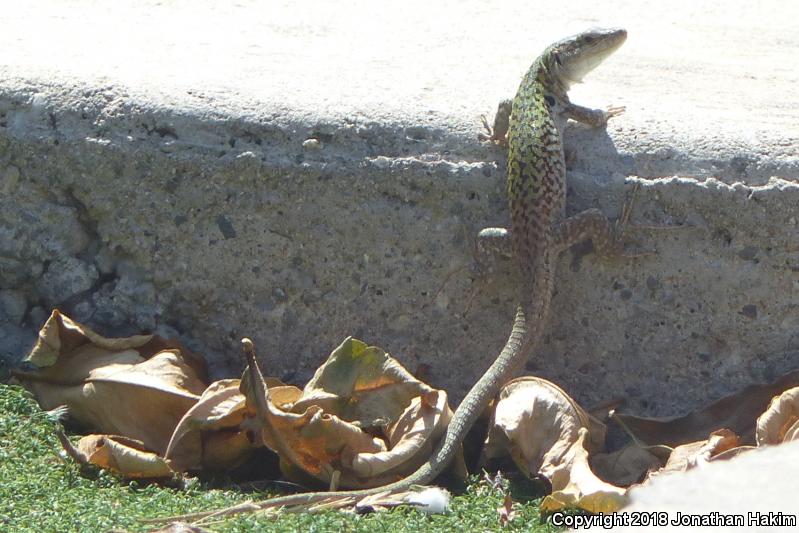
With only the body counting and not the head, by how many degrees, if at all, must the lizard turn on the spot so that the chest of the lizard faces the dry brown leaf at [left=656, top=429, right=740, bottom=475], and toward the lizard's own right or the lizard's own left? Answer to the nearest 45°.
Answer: approximately 135° to the lizard's own right

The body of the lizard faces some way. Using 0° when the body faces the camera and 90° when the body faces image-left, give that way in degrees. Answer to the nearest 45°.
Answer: approximately 180°

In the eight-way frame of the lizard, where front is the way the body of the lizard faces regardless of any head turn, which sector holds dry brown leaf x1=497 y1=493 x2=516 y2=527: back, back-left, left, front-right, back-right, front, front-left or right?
back

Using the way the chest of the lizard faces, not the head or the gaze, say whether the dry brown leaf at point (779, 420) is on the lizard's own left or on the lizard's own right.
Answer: on the lizard's own right

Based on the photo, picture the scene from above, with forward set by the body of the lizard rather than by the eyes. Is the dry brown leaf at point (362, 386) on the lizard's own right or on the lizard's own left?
on the lizard's own left

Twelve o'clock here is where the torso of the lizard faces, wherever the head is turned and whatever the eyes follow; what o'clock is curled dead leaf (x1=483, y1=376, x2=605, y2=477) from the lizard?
The curled dead leaf is roughly at 6 o'clock from the lizard.

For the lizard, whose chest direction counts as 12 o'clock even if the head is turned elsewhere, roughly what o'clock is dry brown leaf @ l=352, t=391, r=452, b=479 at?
The dry brown leaf is roughly at 7 o'clock from the lizard.

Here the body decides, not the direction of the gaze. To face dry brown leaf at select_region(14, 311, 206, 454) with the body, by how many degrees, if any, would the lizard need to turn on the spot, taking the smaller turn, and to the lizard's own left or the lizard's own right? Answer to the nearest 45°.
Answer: approximately 90° to the lizard's own left

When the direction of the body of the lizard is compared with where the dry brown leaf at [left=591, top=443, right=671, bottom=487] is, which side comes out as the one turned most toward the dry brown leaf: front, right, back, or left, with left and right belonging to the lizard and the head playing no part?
right
